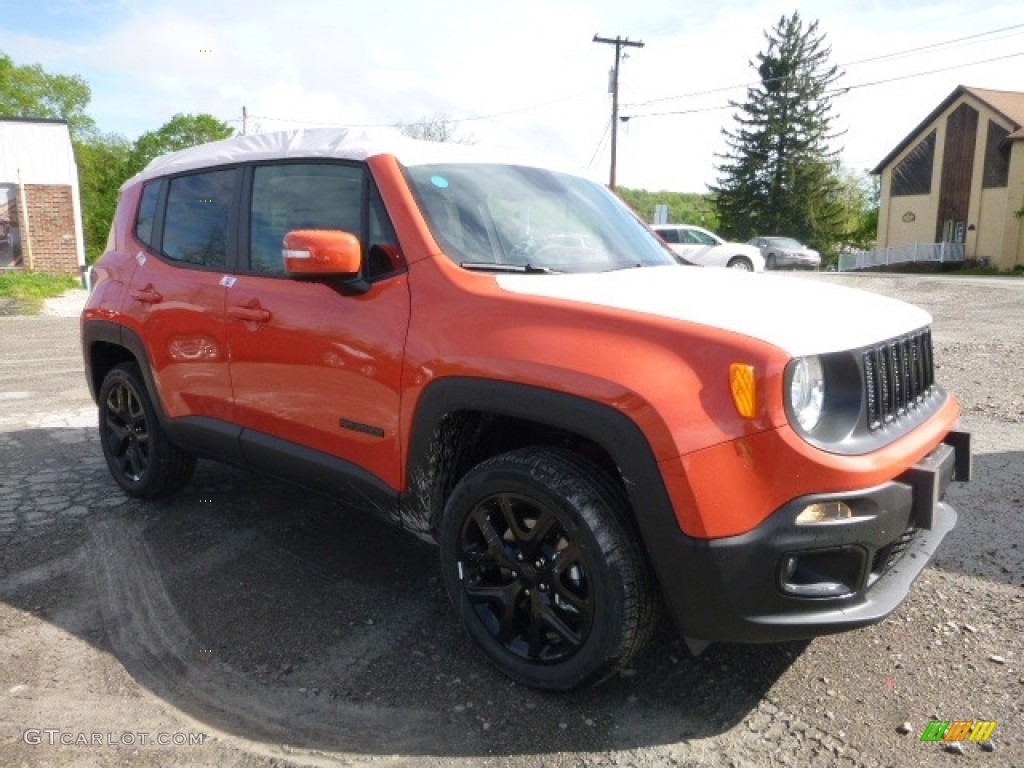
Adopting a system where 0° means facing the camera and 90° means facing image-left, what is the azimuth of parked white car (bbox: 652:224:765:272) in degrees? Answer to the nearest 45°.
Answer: approximately 270°

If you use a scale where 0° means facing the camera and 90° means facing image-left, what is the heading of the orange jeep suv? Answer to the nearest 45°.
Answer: approximately 315°

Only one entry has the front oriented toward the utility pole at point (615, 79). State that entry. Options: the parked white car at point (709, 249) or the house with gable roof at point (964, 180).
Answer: the house with gable roof

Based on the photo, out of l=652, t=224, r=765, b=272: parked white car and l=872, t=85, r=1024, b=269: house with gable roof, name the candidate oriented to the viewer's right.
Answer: the parked white car

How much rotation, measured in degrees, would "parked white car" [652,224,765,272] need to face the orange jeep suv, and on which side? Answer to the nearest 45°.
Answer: approximately 90° to its right

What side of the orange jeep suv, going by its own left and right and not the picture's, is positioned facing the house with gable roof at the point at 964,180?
left

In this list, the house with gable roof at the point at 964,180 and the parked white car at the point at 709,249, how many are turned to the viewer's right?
1

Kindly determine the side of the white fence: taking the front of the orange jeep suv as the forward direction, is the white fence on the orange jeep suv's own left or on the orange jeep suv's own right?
on the orange jeep suv's own left
